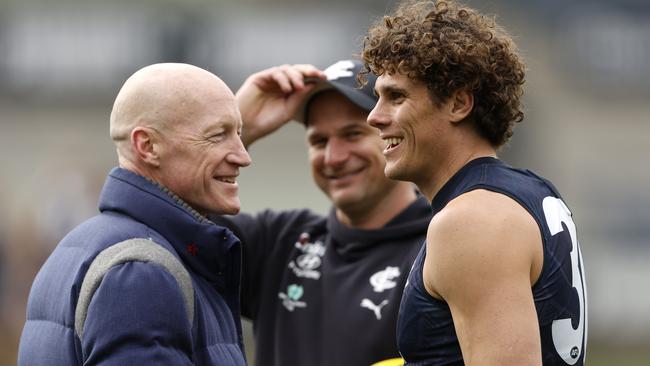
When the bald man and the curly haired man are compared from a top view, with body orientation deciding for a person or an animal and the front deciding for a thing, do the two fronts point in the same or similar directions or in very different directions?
very different directions

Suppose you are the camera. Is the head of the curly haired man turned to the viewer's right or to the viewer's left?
to the viewer's left

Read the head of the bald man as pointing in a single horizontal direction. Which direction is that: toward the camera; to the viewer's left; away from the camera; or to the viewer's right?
to the viewer's right

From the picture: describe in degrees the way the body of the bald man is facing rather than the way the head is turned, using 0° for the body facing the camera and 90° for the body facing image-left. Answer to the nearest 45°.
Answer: approximately 270°

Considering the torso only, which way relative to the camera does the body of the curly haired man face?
to the viewer's left

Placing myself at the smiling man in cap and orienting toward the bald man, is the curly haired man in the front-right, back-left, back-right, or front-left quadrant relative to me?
front-left

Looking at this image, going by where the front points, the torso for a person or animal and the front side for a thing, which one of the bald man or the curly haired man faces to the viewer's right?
the bald man

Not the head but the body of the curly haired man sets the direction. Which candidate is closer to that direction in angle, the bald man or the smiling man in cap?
the bald man

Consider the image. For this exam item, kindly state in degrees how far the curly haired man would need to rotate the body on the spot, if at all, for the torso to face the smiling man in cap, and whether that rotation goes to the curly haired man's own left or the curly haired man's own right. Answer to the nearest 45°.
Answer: approximately 45° to the curly haired man's own right

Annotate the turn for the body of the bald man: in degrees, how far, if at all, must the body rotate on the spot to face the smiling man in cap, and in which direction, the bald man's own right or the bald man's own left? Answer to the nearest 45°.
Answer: approximately 45° to the bald man's own left

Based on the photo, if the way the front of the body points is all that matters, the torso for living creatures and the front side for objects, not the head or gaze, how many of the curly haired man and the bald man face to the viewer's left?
1

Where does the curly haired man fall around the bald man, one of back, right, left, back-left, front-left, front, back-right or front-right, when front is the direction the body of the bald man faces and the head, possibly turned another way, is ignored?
front

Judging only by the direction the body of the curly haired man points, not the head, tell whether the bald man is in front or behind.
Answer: in front
